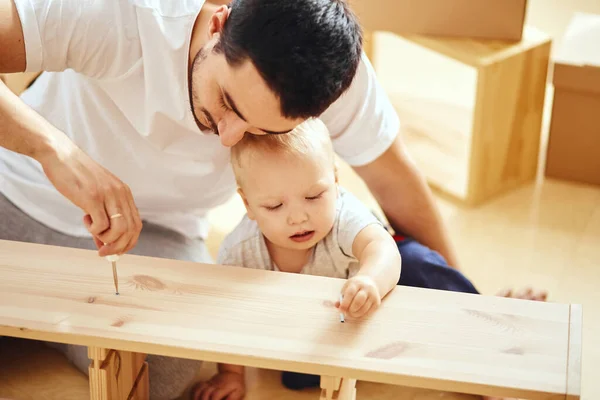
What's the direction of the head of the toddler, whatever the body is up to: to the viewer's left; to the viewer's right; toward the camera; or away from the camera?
toward the camera

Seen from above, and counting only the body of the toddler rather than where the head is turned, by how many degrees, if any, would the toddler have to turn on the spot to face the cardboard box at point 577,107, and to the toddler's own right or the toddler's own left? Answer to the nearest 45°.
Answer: approximately 135° to the toddler's own left

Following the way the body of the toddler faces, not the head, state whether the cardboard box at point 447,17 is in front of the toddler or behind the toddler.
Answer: behind

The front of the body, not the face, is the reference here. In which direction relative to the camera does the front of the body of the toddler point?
toward the camera

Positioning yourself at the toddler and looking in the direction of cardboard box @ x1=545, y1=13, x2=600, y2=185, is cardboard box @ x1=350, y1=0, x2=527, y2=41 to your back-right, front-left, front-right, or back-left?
front-left
